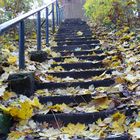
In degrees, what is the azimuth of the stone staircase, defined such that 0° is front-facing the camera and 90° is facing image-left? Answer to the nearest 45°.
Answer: approximately 0°

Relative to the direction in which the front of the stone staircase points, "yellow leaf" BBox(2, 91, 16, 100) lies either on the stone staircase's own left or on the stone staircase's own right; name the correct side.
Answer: on the stone staircase's own right

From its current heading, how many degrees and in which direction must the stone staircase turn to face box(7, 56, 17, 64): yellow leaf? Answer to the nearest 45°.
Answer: approximately 135° to its right
